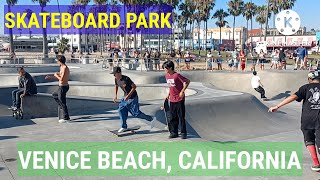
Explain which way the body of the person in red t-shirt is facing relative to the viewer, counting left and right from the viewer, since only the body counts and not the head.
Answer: facing the viewer and to the left of the viewer

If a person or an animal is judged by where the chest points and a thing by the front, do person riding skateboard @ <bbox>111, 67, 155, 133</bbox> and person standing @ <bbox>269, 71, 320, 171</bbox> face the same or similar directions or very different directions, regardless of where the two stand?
very different directions

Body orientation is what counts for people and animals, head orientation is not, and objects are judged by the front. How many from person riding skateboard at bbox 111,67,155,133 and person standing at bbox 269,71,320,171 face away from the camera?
1

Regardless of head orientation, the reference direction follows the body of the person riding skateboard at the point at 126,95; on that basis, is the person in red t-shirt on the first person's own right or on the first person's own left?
on the first person's own left

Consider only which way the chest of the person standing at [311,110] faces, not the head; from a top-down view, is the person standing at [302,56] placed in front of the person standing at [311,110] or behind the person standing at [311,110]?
in front

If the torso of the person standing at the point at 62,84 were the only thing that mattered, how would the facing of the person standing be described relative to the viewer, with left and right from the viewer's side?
facing to the left of the viewer

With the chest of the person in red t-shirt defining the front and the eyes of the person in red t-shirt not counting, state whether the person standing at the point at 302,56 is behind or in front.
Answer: behind

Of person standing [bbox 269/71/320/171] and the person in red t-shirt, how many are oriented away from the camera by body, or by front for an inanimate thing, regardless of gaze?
1

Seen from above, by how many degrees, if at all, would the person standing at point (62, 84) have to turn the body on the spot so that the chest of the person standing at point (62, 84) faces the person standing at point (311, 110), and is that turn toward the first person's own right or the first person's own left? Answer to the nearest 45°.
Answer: approximately 135° to the first person's own left

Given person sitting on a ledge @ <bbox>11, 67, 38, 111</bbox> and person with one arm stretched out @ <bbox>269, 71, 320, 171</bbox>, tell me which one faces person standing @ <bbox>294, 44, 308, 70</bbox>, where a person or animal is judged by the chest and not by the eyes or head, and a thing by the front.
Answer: person with one arm stretched out @ <bbox>269, 71, 320, 171</bbox>

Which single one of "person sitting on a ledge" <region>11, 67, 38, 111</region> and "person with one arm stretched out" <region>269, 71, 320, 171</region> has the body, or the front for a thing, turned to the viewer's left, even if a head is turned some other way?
"person sitting on a ledge" <region>11, 67, 38, 111</region>

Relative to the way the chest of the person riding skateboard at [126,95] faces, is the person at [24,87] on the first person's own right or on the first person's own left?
on the first person's own right

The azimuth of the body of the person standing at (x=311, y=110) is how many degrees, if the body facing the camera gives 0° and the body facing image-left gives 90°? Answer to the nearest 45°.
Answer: approximately 180°
